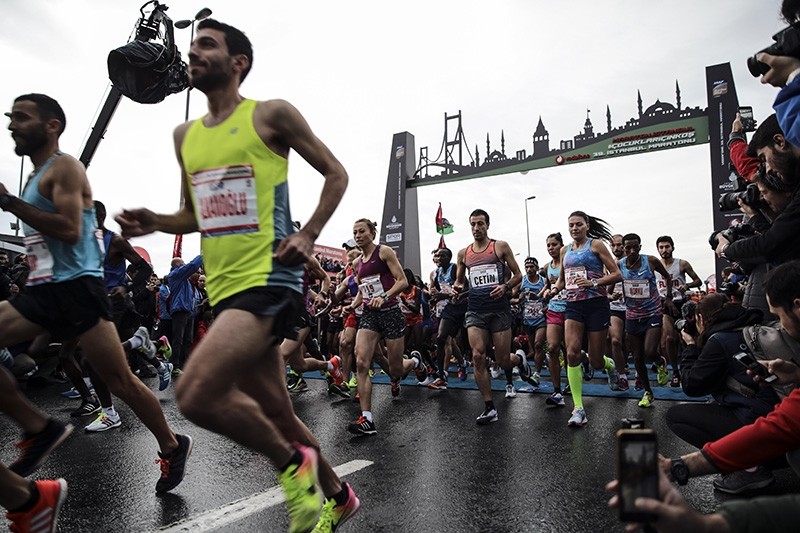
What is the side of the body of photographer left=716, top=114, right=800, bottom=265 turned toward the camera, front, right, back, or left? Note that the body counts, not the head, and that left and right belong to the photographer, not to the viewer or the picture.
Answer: left

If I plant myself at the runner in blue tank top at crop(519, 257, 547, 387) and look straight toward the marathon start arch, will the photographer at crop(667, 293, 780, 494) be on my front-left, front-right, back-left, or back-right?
back-right

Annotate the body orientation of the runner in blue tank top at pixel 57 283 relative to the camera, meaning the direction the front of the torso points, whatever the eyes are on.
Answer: to the viewer's left

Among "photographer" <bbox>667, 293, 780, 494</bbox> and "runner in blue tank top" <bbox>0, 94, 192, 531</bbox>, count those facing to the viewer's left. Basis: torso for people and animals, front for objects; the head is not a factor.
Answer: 2

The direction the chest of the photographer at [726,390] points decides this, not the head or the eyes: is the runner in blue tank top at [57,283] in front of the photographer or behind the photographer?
in front

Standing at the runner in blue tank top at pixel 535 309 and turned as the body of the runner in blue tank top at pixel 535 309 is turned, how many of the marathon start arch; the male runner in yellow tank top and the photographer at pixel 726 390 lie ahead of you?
2

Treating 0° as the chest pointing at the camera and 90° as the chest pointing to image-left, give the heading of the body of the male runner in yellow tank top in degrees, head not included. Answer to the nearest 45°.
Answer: approximately 45°

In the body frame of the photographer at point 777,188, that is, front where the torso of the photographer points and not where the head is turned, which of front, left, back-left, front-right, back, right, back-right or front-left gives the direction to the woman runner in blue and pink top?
front-right

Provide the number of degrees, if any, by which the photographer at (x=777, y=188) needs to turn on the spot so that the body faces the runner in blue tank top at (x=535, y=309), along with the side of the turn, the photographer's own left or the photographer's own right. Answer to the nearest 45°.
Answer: approximately 45° to the photographer's own right

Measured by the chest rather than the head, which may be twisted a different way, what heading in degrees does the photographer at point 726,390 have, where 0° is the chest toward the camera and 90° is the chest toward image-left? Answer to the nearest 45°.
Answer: approximately 90°

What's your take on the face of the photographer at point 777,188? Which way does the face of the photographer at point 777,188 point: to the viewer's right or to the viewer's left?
to the viewer's left

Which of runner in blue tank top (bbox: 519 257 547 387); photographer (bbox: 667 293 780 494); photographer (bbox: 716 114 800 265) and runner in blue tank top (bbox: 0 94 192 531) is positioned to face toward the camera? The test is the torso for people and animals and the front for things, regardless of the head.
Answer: runner in blue tank top (bbox: 519 257 547 387)
